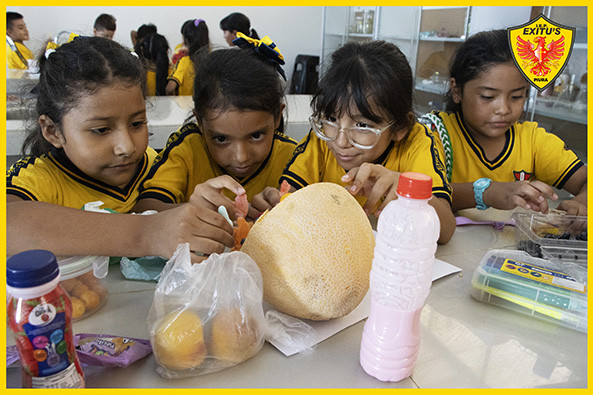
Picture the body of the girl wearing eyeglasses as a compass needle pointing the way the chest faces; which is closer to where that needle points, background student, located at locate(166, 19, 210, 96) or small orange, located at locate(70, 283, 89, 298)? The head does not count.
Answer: the small orange

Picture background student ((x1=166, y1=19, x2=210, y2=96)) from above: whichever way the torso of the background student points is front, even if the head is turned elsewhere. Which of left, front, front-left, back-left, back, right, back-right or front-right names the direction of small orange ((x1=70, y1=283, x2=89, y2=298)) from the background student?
back-left

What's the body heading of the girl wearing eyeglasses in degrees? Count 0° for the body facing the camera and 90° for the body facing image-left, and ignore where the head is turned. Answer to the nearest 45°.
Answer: approximately 45°

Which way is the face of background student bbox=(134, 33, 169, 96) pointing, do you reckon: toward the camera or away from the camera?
away from the camera

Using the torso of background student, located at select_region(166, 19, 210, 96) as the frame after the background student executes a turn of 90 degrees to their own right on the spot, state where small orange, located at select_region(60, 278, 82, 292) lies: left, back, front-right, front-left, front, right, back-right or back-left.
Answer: back-right

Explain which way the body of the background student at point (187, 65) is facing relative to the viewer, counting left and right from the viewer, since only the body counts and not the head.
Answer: facing away from the viewer and to the left of the viewer

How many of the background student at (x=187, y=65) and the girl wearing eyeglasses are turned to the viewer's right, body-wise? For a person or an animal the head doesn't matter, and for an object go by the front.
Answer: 0

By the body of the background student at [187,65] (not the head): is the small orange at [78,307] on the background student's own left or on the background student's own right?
on the background student's own left

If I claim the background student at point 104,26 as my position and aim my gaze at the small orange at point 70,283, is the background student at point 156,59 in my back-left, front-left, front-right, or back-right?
front-left

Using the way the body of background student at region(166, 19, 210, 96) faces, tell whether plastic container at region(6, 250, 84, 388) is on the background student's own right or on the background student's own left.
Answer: on the background student's own left
